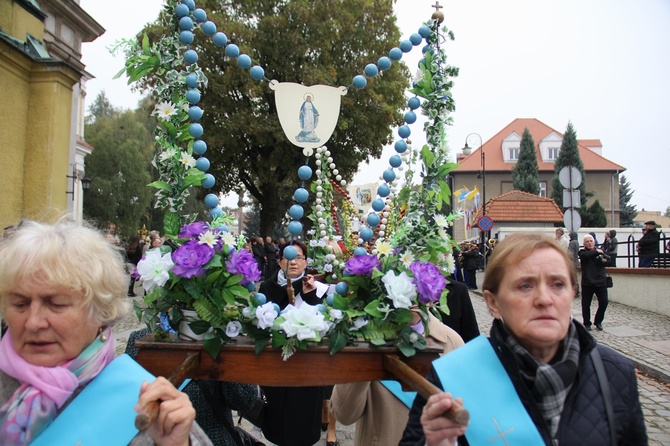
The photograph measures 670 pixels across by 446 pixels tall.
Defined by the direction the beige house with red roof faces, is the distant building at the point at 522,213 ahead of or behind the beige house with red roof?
ahead

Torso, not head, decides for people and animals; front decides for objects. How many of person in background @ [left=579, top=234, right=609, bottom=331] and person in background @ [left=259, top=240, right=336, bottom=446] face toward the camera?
2

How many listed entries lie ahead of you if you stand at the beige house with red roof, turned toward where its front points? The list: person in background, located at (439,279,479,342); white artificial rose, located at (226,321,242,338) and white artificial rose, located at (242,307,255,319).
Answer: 3

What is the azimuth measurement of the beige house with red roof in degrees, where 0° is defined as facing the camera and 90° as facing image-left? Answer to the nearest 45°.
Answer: approximately 0°

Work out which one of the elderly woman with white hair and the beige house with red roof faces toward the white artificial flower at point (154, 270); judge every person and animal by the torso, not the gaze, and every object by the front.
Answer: the beige house with red roof

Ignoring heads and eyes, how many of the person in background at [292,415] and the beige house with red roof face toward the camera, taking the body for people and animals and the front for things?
2

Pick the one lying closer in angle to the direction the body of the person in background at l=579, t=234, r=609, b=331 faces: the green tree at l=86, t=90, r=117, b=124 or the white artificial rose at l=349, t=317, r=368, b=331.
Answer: the white artificial rose

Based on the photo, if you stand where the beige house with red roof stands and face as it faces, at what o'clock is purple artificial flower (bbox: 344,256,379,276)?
The purple artificial flower is roughly at 12 o'clock from the beige house with red roof.
